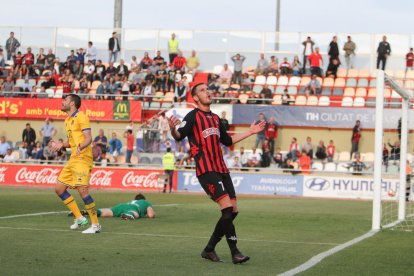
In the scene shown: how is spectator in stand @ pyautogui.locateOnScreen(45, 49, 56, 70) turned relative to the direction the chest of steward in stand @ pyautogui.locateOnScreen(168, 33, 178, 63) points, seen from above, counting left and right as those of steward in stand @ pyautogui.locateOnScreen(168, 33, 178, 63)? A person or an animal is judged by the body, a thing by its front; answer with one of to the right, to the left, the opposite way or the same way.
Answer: the same way

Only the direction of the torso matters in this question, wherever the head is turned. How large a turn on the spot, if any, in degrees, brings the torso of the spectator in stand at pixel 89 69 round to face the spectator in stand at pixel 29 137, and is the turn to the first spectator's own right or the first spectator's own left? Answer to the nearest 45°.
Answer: approximately 45° to the first spectator's own right

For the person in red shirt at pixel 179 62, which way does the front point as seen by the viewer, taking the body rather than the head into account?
toward the camera

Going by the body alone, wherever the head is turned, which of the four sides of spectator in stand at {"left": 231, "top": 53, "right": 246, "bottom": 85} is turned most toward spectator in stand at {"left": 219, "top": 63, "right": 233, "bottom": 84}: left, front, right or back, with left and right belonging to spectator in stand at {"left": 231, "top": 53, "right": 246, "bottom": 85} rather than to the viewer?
right

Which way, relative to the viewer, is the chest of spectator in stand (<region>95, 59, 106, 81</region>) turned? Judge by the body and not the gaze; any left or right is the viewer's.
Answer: facing the viewer

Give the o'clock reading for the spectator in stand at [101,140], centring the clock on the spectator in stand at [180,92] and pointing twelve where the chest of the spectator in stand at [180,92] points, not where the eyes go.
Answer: the spectator in stand at [101,140] is roughly at 2 o'clock from the spectator in stand at [180,92].

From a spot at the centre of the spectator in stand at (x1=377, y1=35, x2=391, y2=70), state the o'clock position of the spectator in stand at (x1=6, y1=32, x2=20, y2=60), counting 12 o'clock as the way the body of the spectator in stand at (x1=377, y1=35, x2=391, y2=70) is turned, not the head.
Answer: the spectator in stand at (x1=6, y1=32, x2=20, y2=60) is roughly at 3 o'clock from the spectator in stand at (x1=377, y1=35, x2=391, y2=70).

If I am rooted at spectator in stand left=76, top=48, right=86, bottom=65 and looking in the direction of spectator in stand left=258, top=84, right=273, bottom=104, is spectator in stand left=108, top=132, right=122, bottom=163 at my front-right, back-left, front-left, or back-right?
front-right

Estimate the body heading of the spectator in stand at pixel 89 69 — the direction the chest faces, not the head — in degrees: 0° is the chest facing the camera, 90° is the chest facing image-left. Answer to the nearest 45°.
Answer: approximately 0°

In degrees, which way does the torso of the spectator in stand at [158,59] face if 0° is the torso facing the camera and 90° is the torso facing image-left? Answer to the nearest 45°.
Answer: approximately 0°

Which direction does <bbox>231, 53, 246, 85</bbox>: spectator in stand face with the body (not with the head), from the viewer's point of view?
toward the camera

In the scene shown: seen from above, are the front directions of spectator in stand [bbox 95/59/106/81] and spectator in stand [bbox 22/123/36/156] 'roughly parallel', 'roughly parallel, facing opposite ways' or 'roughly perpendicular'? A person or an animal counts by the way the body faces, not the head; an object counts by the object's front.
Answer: roughly parallel

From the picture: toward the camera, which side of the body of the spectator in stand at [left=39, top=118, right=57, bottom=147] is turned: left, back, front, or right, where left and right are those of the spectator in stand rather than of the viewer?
front

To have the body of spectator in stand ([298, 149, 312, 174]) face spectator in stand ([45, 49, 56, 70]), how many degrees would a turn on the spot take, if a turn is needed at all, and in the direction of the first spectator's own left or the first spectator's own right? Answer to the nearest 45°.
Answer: approximately 135° to the first spectator's own right

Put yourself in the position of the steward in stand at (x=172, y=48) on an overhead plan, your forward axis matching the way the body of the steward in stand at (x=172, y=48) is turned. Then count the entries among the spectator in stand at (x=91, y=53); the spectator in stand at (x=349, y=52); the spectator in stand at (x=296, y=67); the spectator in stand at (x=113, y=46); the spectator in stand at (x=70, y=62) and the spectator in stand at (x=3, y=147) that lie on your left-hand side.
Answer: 2

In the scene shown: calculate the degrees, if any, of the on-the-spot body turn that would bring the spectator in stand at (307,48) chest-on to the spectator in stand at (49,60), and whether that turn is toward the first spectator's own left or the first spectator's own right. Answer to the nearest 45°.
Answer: approximately 90° to the first spectator's own right
